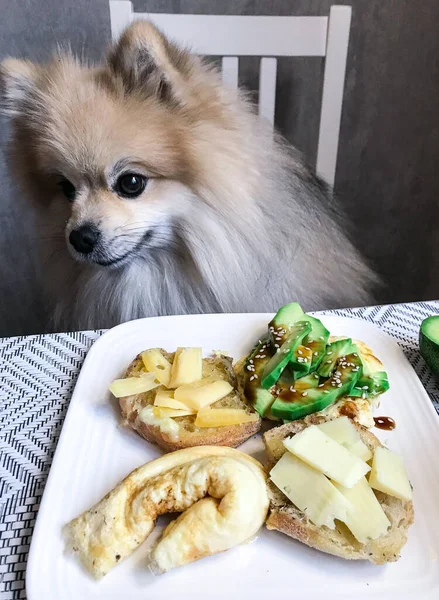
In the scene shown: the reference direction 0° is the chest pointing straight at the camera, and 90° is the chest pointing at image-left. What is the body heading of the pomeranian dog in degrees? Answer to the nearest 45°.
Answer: approximately 45°

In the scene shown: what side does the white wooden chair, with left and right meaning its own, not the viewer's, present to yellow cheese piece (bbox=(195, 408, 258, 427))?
front
